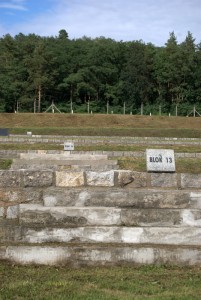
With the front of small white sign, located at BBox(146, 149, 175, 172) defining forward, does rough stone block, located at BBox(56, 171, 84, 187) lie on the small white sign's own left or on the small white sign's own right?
on the small white sign's own right

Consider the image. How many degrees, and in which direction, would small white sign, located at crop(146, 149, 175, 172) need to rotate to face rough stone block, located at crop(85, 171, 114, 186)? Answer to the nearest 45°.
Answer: approximately 45° to its right

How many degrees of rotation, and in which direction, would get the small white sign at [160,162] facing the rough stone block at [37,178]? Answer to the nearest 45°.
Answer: approximately 45° to its right

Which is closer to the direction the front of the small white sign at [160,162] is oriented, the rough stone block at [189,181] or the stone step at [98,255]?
the stone step

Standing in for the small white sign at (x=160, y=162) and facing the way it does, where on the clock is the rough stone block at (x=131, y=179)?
The rough stone block is roughly at 1 o'clock from the small white sign.

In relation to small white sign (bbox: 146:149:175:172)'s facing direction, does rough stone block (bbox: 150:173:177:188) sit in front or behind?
in front

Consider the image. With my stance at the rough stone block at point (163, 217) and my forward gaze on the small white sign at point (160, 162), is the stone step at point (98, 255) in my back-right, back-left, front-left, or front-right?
back-left

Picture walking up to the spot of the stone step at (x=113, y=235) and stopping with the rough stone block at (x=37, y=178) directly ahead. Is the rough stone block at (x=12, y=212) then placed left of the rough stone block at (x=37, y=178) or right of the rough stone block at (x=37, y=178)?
left

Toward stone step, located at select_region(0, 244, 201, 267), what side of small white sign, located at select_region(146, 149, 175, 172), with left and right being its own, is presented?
front

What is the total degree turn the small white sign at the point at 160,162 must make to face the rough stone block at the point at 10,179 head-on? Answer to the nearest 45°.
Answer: approximately 45° to its right

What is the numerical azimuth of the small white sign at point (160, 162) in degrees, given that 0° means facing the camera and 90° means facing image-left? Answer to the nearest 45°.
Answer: approximately 0°

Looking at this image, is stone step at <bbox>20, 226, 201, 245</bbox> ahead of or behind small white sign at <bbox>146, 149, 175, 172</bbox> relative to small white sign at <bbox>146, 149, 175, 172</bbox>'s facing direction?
ahead

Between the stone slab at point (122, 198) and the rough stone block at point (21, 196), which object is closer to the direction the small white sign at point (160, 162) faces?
the stone slab

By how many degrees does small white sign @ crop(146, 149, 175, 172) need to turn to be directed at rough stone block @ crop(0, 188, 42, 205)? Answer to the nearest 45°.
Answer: approximately 45° to its right

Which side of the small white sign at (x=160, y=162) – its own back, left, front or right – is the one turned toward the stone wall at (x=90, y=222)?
front
